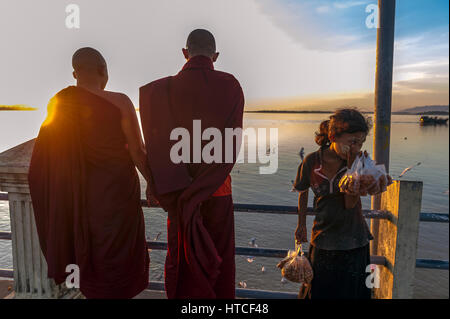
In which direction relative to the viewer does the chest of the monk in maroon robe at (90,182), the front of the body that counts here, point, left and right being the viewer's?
facing away from the viewer

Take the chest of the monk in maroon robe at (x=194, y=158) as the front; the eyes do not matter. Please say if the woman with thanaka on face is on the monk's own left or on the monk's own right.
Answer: on the monk's own right

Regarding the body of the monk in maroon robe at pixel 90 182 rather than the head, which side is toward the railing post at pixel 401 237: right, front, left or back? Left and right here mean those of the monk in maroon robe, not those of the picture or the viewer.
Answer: right

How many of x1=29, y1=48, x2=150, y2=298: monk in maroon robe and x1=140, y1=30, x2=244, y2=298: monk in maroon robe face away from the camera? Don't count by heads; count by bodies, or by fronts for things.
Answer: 2

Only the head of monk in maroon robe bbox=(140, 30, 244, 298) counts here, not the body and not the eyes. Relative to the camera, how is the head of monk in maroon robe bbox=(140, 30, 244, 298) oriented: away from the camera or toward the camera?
away from the camera

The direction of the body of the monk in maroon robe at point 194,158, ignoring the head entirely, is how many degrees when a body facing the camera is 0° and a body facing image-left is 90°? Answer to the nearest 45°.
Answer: approximately 180°

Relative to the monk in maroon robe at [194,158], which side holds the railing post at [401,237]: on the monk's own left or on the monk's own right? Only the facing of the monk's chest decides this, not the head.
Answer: on the monk's own right
